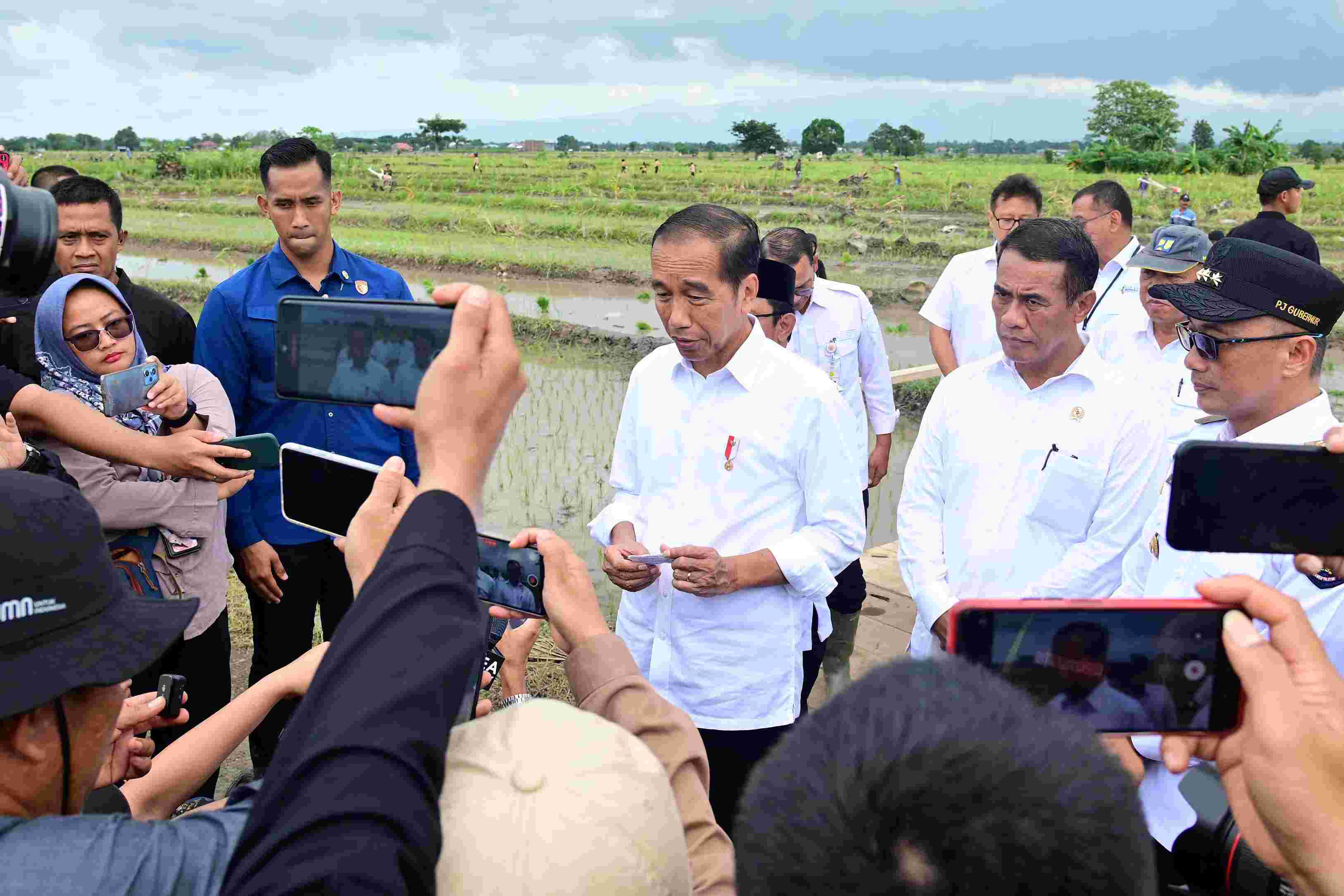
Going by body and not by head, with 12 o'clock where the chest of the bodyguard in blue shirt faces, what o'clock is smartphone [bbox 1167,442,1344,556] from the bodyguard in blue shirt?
The smartphone is roughly at 11 o'clock from the bodyguard in blue shirt.

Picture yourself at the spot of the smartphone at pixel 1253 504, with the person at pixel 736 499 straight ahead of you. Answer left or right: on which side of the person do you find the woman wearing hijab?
left

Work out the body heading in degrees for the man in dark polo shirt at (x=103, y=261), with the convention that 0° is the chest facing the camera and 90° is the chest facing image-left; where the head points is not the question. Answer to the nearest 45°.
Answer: approximately 0°

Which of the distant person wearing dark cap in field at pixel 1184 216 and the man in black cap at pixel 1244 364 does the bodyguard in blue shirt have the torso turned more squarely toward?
the man in black cap

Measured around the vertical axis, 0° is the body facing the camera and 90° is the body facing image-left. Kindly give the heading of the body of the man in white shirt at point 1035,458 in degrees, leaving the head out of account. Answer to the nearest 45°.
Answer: approximately 45°

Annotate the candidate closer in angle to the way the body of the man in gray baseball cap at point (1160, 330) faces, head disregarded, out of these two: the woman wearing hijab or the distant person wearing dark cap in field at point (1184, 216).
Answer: the woman wearing hijab

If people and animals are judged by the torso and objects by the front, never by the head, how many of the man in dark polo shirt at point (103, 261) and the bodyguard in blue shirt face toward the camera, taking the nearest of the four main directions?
2

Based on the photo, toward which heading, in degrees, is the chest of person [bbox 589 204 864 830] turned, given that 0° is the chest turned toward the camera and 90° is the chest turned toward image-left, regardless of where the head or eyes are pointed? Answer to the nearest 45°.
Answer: approximately 45°
